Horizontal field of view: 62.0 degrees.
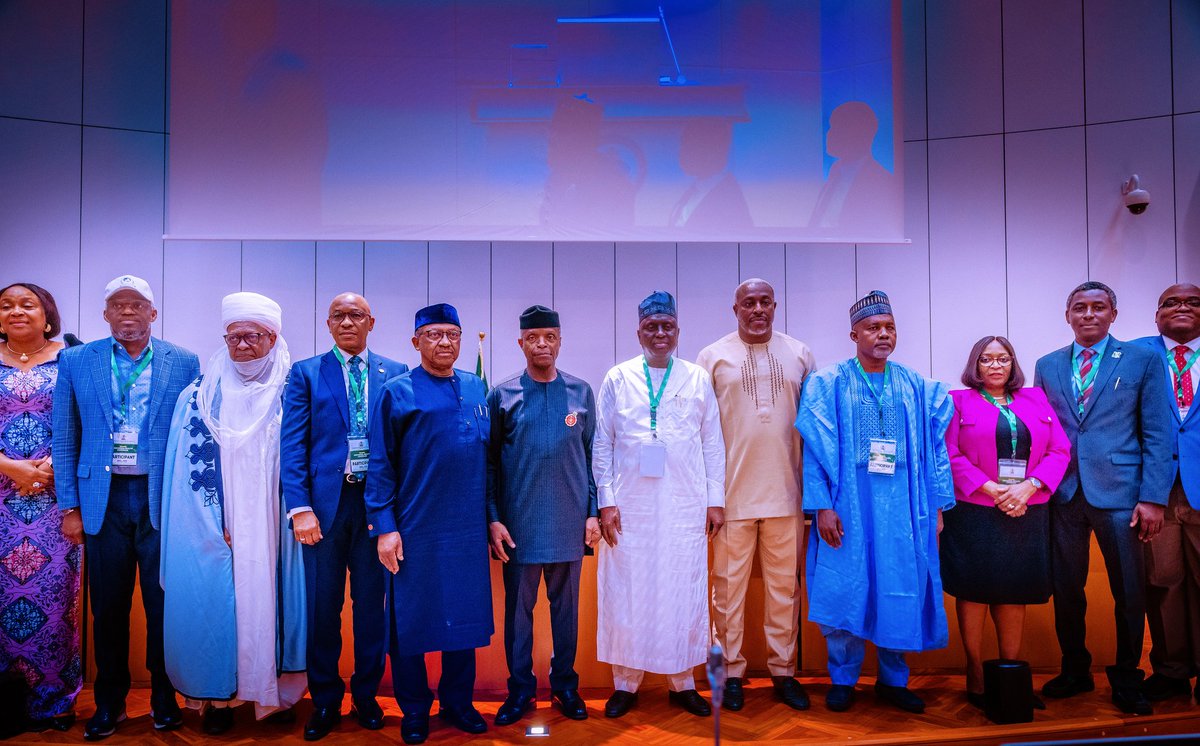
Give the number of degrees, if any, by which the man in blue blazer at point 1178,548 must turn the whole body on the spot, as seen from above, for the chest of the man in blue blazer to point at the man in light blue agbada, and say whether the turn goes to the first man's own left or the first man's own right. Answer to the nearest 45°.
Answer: approximately 45° to the first man's own right

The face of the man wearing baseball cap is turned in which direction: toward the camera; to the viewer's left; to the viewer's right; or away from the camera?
toward the camera

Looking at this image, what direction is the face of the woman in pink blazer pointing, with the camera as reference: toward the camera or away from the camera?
toward the camera

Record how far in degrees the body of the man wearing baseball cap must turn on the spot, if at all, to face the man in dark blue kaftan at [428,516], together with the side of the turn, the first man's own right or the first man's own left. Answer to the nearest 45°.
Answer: approximately 45° to the first man's own left

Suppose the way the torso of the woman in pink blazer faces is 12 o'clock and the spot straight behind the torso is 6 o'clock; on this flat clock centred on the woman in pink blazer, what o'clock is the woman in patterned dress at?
The woman in patterned dress is roughly at 2 o'clock from the woman in pink blazer.

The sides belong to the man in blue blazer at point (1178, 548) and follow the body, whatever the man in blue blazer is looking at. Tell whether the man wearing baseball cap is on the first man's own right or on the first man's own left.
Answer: on the first man's own right

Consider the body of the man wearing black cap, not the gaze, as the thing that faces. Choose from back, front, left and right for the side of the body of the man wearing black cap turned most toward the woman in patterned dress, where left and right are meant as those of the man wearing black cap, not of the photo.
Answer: right

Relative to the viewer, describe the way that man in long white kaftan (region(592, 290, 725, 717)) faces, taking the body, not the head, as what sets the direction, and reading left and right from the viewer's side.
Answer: facing the viewer

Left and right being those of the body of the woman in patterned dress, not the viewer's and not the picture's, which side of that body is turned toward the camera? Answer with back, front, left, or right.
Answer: front

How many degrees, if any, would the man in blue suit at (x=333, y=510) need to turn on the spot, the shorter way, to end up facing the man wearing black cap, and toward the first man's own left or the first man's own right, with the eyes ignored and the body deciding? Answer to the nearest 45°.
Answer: approximately 90° to the first man's own left

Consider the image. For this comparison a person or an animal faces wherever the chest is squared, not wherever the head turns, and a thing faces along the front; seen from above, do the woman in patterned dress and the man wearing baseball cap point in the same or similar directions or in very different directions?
same or similar directions

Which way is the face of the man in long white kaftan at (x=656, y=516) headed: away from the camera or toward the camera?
toward the camera

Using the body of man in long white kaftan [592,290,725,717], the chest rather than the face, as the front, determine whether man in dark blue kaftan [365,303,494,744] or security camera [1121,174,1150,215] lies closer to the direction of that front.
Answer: the man in dark blue kaftan

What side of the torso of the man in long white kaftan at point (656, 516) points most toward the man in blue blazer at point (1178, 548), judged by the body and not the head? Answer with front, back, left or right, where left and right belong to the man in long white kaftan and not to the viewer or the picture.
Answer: left

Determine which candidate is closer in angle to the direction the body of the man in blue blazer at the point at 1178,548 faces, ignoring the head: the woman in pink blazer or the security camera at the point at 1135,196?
the woman in pink blazer

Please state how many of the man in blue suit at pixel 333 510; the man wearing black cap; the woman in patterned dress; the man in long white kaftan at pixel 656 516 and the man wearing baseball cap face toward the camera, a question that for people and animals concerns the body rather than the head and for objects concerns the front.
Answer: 5
